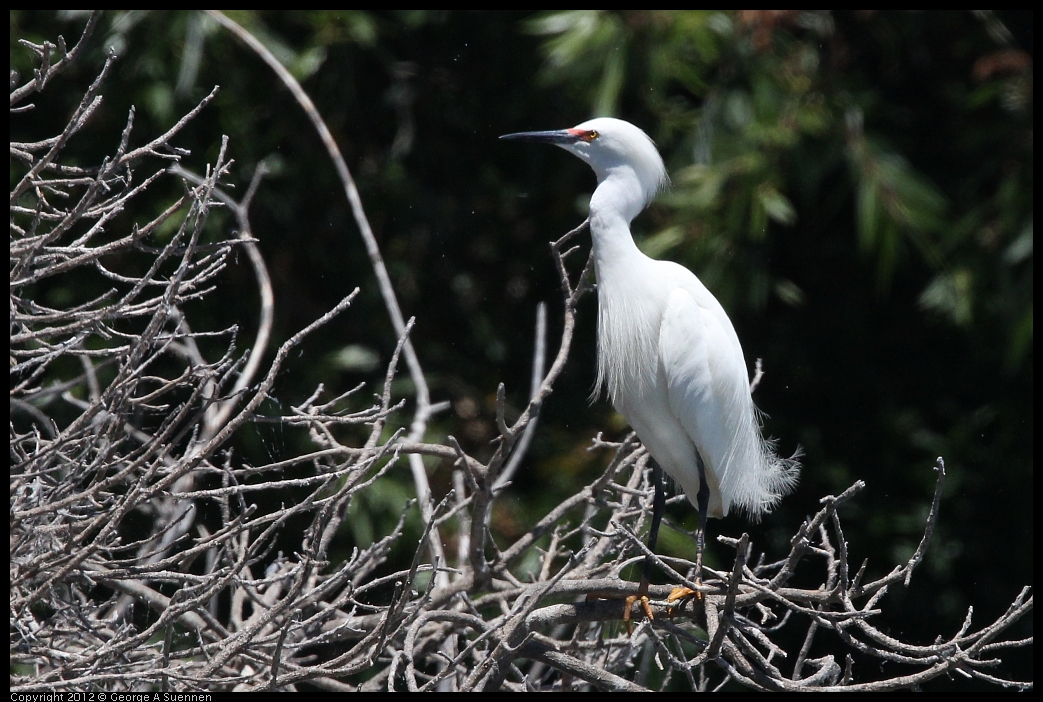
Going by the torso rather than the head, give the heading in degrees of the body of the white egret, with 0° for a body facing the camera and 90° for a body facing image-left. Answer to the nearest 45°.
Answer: approximately 90°
